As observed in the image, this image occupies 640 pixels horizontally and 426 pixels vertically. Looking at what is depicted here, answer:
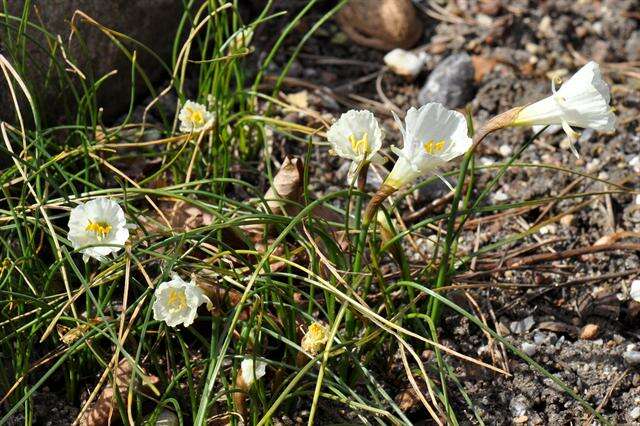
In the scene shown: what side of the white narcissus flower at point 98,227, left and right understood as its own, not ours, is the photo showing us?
front

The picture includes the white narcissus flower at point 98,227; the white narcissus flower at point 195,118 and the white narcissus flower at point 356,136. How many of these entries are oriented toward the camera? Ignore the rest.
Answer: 3

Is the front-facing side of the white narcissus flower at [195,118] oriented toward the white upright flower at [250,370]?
yes

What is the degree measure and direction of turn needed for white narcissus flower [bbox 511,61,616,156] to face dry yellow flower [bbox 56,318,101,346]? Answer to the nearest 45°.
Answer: approximately 180°

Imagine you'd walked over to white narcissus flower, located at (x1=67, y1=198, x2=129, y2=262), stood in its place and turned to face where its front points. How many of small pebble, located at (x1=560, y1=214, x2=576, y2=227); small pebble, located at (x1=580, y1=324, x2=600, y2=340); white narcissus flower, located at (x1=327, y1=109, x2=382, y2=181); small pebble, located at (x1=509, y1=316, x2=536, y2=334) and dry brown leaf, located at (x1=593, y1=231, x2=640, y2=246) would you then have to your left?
5

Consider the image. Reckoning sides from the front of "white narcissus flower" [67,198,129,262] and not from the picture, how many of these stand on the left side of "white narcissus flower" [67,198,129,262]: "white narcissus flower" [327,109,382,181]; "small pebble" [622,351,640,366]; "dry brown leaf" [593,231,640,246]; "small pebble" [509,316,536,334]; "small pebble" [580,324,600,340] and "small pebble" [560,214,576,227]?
6

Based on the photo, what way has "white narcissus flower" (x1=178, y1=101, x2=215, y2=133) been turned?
toward the camera

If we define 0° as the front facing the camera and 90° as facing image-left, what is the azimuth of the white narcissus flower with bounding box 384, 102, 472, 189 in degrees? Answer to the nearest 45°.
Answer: approximately 315°

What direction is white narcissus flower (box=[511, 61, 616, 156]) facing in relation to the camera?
to the viewer's right

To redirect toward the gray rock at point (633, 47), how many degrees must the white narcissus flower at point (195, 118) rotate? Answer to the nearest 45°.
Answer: approximately 90° to its left

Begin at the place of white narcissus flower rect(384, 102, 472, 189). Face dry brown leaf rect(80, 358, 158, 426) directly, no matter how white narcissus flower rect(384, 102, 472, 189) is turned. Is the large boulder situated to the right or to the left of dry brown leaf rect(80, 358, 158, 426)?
right

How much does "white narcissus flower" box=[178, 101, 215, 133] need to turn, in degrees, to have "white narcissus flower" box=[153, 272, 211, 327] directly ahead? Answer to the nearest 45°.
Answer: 0° — it already faces it

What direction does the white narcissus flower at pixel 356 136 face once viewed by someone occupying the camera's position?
facing the viewer

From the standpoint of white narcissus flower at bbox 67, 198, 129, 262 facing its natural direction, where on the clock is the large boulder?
The large boulder is roughly at 6 o'clock from the white narcissus flower.

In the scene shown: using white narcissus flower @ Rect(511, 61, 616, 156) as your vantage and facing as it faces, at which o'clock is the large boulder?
The large boulder is roughly at 7 o'clock from the white narcissus flower.
